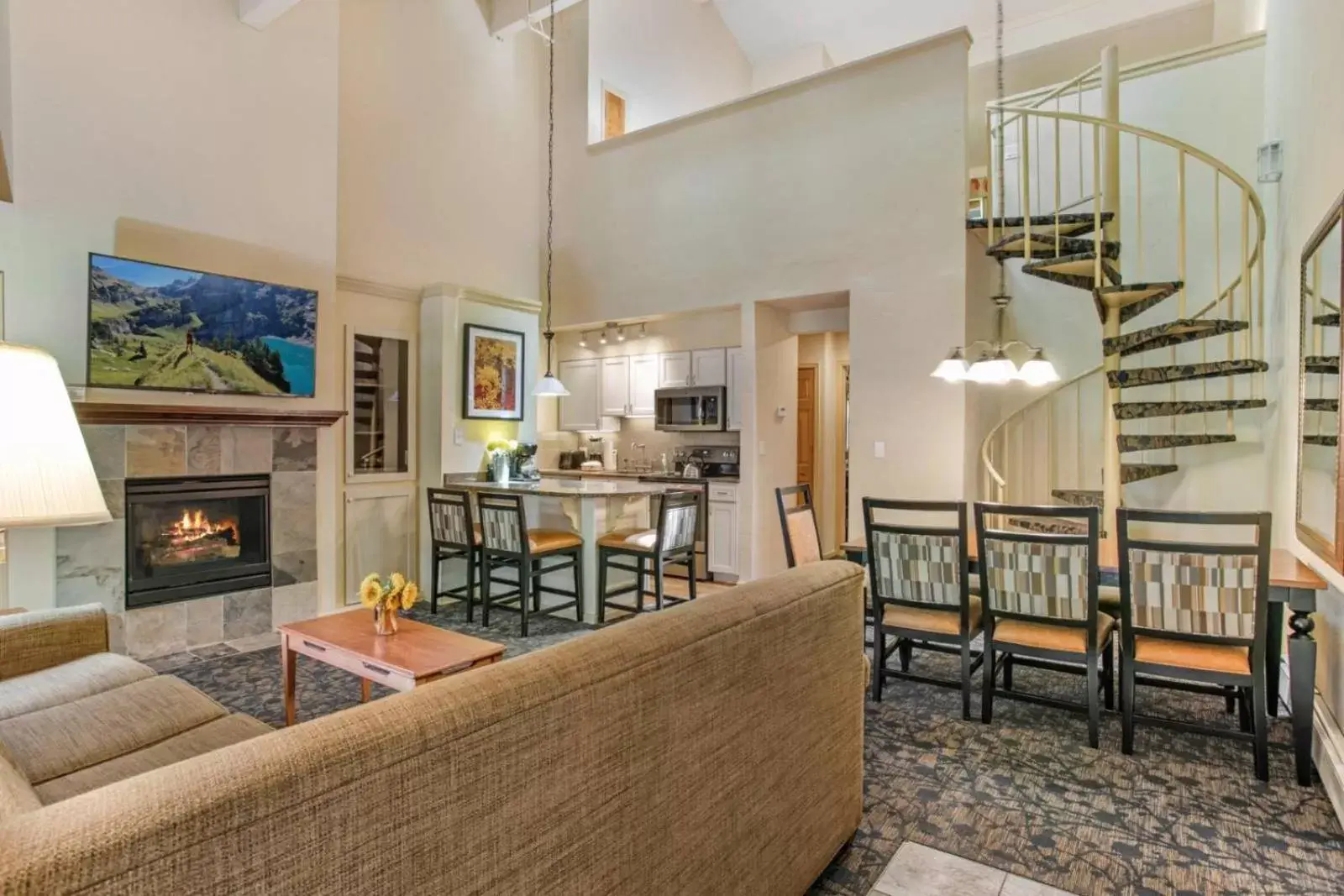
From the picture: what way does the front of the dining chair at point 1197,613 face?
away from the camera

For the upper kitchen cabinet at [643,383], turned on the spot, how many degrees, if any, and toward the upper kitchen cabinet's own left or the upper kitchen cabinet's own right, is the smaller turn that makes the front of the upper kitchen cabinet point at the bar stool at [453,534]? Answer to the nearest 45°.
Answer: approximately 45° to the upper kitchen cabinet's own right

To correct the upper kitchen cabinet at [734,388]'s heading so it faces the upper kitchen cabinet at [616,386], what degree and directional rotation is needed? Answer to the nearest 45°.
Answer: approximately 135° to its right

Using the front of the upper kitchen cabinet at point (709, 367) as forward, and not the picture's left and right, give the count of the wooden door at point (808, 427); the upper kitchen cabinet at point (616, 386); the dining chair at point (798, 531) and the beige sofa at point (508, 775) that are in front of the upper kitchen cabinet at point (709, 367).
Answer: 2

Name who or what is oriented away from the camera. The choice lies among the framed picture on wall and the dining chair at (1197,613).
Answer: the dining chair

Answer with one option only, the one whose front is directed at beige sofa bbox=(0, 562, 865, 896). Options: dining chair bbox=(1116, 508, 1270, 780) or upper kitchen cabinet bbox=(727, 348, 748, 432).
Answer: the upper kitchen cabinet

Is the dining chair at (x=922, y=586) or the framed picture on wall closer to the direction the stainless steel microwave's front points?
the dining chair

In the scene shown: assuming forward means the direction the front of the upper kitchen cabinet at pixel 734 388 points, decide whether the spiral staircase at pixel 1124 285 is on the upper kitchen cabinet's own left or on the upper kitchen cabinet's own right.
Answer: on the upper kitchen cabinet's own left

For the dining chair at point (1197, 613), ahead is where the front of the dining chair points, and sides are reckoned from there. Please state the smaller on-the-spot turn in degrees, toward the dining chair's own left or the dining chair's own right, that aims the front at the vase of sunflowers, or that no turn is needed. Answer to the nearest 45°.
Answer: approximately 135° to the dining chair's own left

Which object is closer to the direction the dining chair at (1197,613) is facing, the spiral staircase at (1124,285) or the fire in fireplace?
the spiral staircase

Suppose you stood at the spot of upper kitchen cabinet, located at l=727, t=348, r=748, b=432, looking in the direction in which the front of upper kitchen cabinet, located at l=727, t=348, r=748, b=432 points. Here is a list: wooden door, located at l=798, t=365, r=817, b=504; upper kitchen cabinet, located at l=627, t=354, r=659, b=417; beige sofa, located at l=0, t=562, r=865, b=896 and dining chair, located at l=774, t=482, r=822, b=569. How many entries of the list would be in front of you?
2

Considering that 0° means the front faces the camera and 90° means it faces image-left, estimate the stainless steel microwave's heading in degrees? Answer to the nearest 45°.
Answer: approximately 0°

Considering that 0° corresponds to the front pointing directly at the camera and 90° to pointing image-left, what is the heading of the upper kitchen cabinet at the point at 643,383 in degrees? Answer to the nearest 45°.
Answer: approximately 0°
